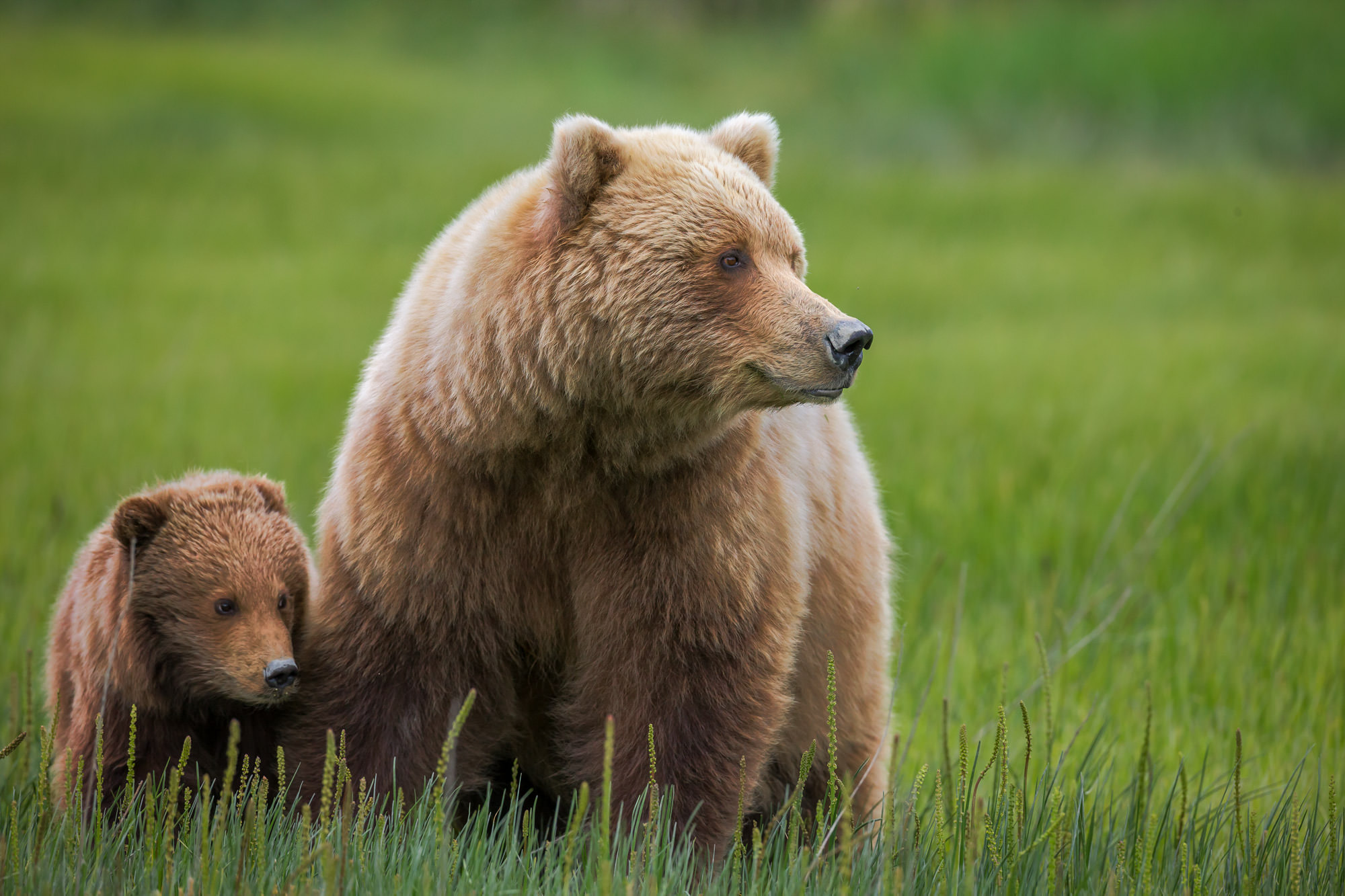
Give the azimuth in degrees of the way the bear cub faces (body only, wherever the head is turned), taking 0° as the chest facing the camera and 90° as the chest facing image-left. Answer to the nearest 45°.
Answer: approximately 315°
